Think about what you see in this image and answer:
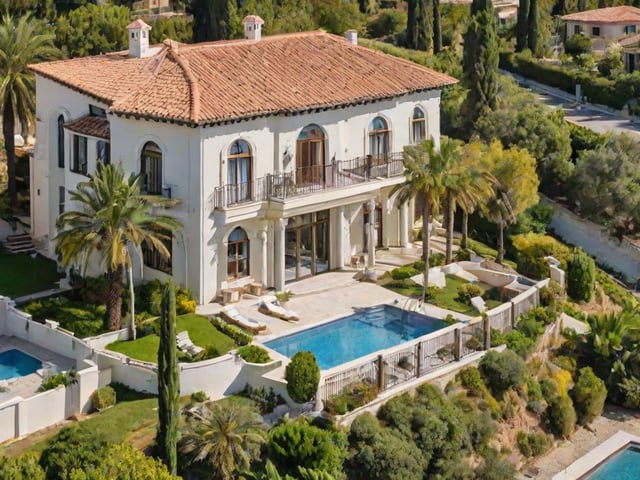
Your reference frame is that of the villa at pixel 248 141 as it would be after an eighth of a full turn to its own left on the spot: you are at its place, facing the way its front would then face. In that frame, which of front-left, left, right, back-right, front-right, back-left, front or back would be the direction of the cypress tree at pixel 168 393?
right

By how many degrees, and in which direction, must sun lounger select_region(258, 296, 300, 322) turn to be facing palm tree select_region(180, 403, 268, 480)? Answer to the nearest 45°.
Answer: approximately 45° to its right

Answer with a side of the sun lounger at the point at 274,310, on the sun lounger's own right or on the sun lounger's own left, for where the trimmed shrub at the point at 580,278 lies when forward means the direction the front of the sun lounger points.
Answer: on the sun lounger's own left

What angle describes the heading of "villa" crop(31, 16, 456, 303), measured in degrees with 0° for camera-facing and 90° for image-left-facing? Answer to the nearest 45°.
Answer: approximately 315°

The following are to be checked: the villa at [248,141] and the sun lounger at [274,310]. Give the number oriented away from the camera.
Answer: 0

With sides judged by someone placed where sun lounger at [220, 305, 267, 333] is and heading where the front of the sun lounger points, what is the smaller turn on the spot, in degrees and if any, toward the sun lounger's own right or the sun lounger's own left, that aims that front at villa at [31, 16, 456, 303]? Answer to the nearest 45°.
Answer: approximately 135° to the sun lounger's own left

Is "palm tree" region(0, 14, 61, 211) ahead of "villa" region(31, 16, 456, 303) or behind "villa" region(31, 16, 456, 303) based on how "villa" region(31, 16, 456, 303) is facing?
behind

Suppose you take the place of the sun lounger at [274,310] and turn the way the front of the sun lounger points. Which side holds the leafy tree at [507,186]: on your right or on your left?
on your left
